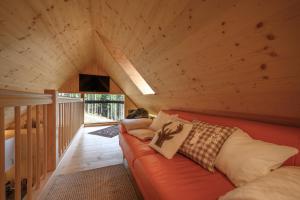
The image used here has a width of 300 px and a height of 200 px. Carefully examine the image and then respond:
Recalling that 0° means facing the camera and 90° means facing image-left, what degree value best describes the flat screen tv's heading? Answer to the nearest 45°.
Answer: approximately 0°

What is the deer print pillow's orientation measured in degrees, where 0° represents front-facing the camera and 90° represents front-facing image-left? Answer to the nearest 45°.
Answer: approximately 45°

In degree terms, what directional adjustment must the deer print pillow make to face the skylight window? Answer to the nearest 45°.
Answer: approximately 90° to its right

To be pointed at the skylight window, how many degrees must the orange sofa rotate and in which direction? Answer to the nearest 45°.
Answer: approximately 90° to its right

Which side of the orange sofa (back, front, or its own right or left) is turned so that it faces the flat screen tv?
right

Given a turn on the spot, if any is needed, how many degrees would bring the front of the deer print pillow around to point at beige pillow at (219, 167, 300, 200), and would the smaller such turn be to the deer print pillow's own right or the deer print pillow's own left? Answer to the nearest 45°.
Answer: approximately 90° to the deer print pillow's own left
